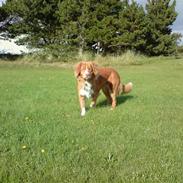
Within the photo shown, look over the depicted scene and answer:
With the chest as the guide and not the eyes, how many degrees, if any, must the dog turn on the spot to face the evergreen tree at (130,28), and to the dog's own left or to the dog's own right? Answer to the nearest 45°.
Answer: approximately 135° to the dog's own right

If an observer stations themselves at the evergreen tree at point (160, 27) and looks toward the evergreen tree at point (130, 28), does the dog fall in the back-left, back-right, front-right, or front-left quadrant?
front-left

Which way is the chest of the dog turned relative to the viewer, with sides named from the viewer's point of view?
facing the viewer and to the left of the viewer

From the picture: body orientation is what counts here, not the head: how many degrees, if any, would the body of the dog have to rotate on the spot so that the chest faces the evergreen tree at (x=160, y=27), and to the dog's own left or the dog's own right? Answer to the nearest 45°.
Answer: approximately 135° to the dog's own right

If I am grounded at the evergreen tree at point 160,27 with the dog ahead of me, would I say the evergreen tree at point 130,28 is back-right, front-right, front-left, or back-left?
front-right
